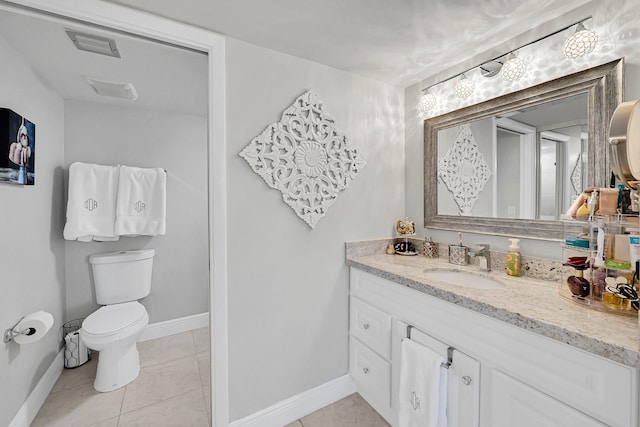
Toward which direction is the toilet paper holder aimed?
to the viewer's right

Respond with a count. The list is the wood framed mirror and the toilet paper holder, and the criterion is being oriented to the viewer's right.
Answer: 1

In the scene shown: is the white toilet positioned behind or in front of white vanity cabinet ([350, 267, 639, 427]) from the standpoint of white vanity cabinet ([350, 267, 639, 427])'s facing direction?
in front

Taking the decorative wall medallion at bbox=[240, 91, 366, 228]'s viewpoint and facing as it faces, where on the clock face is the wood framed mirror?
The wood framed mirror is roughly at 11 o'clock from the decorative wall medallion.

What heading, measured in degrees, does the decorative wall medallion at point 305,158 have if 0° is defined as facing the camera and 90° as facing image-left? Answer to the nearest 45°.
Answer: approximately 315°

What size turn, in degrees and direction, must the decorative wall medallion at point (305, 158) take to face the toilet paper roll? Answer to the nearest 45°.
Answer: approximately 135° to its right

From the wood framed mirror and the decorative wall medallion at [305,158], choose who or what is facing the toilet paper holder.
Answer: the wood framed mirror

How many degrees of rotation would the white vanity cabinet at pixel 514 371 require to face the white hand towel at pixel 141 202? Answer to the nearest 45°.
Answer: approximately 45° to its right

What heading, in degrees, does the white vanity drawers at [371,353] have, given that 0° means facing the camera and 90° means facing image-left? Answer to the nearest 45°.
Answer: approximately 45°

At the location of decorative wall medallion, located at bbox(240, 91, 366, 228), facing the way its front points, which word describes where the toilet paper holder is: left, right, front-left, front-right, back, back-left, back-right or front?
back-right

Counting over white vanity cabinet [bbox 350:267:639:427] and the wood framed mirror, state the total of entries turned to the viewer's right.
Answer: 0
